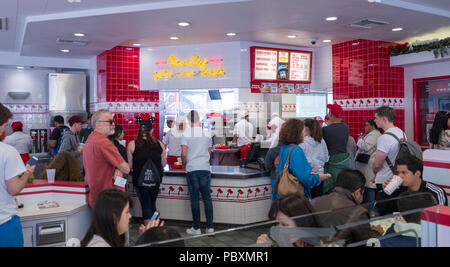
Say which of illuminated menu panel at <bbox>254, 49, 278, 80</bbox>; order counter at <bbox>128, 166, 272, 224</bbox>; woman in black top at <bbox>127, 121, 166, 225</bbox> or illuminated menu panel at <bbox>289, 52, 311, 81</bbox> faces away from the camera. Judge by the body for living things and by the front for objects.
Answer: the woman in black top

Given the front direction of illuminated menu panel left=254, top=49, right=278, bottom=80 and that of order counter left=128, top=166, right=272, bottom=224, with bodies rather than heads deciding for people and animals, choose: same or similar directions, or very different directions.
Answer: same or similar directions

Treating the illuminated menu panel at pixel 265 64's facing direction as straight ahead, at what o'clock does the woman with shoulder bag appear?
The woman with shoulder bag is roughly at 12 o'clock from the illuminated menu panel.

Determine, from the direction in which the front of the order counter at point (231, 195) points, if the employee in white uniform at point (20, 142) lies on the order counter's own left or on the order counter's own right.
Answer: on the order counter's own right

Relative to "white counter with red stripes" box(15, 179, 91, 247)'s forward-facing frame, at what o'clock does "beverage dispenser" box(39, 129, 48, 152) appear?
The beverage dispenser is roughly at 6 o'clock from the white counter with red stripes.

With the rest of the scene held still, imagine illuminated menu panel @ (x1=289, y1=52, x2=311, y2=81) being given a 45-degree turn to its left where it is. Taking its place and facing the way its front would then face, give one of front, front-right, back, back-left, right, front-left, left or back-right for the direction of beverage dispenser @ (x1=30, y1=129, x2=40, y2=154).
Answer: back-right

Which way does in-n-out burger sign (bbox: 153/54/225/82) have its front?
toward the camera

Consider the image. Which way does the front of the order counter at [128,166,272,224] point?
toward the camera

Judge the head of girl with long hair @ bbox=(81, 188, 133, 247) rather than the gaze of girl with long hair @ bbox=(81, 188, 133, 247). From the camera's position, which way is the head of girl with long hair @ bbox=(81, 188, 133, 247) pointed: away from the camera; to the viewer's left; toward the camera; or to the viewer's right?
to the viewer's right

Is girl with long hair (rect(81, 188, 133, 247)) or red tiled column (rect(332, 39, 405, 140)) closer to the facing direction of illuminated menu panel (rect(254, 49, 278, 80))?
the girl with long hair

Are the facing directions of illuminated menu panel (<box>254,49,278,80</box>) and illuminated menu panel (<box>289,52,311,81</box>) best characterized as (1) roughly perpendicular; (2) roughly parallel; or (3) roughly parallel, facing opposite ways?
roughly parallel

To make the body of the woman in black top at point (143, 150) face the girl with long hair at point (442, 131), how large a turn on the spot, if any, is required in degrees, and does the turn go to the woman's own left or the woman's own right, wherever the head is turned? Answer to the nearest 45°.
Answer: approximately 90° to the woman's own right

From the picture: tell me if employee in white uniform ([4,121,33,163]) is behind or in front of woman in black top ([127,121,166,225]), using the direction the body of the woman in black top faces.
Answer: in front
